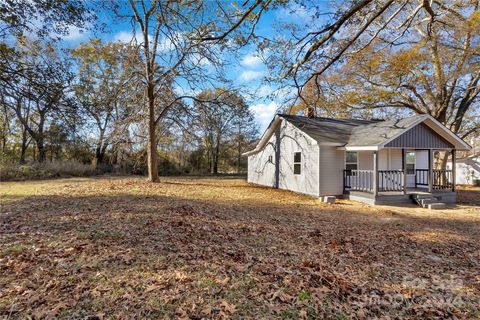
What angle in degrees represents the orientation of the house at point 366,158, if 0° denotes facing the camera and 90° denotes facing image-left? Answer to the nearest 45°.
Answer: approximately 315°
